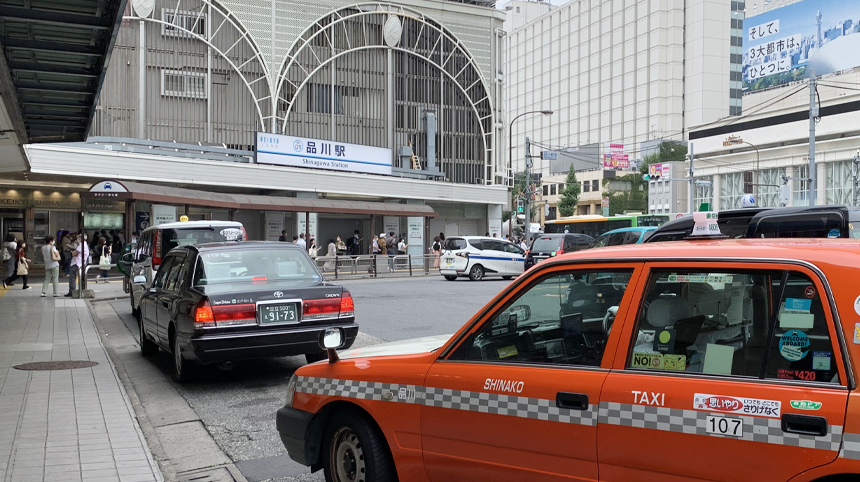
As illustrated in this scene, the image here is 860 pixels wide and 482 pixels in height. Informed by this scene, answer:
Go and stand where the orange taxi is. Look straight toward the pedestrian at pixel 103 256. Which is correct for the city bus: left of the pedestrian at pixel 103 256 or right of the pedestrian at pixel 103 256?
right

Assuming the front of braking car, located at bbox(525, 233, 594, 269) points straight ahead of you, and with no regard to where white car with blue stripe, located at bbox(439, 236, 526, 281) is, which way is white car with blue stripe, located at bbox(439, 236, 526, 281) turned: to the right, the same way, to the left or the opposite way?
the same way

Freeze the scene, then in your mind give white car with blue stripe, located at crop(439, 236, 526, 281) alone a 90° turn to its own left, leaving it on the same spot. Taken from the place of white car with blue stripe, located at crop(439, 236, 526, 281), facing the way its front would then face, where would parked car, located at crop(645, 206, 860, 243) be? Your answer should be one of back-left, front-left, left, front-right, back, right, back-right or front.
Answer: back-left

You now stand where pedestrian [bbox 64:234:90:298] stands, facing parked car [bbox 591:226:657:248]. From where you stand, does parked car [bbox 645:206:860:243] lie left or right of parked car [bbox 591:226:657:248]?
right

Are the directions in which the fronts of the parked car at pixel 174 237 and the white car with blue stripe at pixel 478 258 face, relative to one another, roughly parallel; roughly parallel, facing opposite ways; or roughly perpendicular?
roughly perpendicular

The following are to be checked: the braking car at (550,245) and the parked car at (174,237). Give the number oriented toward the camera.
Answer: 0

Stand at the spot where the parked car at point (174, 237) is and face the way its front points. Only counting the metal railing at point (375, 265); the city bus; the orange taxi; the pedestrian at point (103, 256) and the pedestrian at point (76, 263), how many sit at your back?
1

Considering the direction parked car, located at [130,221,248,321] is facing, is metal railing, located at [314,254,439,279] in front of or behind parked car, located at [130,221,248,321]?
in front

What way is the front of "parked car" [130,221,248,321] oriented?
away from the camera

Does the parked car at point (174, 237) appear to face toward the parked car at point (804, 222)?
no

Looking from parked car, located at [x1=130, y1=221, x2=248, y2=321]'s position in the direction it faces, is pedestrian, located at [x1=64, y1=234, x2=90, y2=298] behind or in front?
in front

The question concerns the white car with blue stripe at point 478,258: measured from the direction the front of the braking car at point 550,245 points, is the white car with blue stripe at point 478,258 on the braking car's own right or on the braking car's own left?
on the braking car's own left
